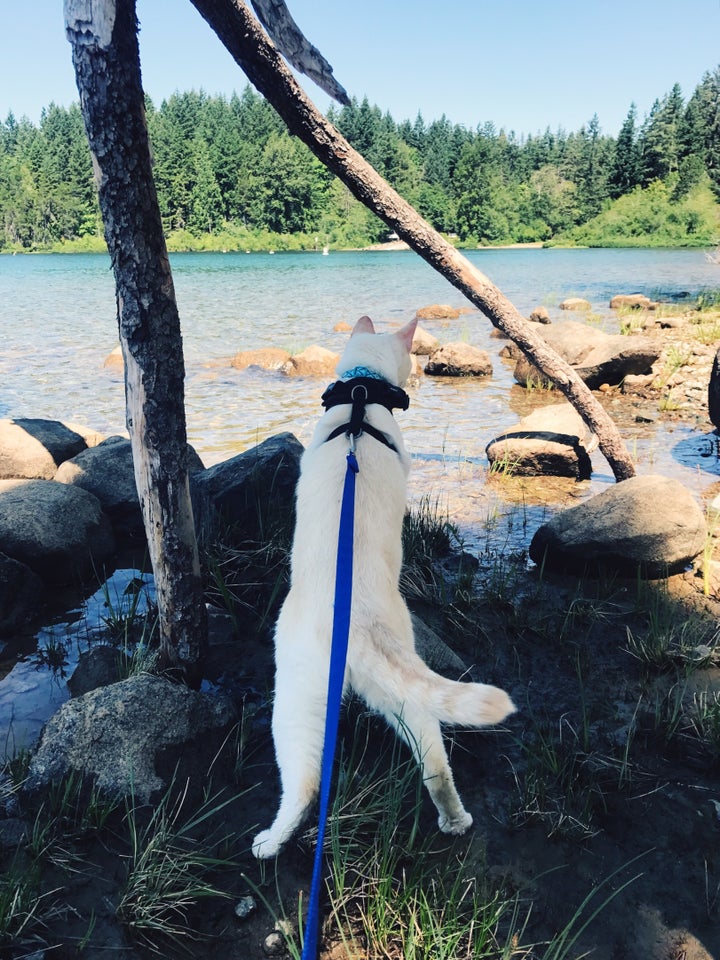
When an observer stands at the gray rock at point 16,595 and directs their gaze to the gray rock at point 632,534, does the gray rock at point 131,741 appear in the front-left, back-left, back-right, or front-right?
front-right

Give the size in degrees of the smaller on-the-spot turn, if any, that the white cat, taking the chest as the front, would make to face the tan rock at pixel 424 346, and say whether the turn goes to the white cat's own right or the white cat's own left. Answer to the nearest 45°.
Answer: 0° — it already faces it

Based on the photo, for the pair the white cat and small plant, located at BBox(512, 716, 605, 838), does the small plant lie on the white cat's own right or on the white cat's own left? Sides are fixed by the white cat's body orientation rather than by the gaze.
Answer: on the white cat's own right

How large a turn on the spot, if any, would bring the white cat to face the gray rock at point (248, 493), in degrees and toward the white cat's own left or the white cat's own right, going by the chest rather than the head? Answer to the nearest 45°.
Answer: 0° — it already faces it

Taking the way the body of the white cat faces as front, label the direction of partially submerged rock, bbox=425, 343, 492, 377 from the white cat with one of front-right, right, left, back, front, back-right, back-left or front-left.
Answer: front

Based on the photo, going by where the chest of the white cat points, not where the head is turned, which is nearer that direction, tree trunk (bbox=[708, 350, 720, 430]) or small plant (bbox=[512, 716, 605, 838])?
the tree trunk

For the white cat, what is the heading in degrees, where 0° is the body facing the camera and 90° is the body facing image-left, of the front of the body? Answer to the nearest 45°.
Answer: approximately 180°

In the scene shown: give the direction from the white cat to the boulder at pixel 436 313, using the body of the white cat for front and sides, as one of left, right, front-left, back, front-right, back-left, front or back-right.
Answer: front

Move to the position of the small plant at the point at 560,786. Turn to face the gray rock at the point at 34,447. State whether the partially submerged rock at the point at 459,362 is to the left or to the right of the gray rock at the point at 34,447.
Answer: right

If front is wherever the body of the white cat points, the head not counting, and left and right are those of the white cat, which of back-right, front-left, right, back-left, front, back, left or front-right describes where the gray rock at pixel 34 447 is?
front-left

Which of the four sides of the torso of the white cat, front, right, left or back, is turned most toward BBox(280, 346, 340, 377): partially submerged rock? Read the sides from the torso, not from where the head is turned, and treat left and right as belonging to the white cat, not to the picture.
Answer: front

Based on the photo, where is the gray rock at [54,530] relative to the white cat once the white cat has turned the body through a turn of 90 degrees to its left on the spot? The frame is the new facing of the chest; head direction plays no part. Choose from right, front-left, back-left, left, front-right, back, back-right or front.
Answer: front-right

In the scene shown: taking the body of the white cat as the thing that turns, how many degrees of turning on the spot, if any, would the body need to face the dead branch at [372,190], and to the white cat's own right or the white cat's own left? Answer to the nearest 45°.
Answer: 0° — it already faces it

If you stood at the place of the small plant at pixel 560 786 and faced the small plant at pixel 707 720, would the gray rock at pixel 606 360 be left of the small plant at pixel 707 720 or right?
left

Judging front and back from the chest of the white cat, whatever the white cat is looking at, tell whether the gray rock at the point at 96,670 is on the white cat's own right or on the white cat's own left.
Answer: on the white cat's own left

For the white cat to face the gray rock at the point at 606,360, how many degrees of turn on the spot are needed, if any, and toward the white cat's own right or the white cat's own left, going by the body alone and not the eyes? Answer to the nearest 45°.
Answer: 0° — it already faces it
